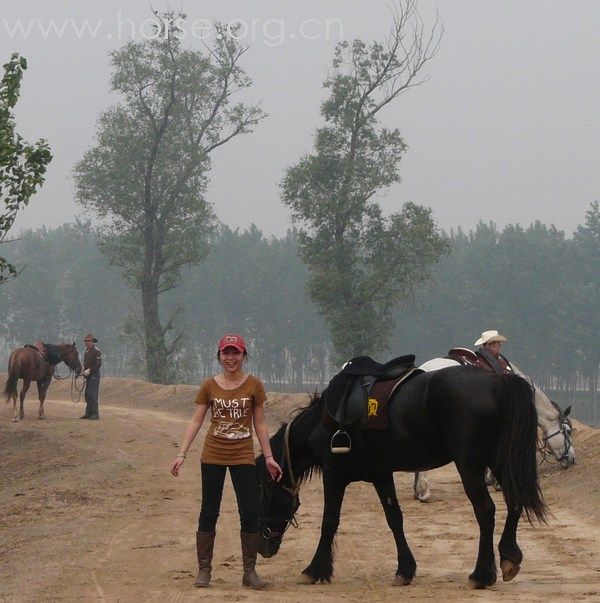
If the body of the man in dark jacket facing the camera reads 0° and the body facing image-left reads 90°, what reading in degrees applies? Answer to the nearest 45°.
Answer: approximately 45°

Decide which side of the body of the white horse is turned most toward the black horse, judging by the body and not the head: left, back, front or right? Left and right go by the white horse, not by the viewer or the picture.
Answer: right

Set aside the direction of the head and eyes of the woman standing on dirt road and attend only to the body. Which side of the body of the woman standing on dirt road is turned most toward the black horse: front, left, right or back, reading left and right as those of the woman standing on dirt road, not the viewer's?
left

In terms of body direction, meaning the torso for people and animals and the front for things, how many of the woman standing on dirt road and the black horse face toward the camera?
1

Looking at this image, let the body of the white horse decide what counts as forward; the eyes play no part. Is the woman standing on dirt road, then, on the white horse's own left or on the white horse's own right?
on the white horse's own right

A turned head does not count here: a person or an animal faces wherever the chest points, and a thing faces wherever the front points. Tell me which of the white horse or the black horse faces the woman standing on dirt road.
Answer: the black horse

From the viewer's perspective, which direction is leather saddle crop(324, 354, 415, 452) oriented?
to the viewer's left

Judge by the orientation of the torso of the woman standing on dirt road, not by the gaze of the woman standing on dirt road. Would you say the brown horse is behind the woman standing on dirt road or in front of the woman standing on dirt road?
behind

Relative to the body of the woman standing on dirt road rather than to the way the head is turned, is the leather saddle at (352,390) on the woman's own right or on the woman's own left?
on the woman's own left

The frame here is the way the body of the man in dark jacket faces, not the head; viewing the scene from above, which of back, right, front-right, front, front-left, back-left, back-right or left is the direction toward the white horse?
left

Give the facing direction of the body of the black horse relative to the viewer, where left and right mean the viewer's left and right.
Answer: facing to the left of the viewer

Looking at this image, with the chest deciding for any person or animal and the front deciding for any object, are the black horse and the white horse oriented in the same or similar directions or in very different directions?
very different directions

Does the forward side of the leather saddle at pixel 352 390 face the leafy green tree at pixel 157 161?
no

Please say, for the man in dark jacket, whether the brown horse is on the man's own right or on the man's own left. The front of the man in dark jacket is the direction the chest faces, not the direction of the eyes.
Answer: on the man's own right

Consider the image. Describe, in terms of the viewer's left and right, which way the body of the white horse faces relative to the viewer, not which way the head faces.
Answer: facing to the right of the viewer

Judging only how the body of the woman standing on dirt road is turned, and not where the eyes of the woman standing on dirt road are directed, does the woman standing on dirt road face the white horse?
no

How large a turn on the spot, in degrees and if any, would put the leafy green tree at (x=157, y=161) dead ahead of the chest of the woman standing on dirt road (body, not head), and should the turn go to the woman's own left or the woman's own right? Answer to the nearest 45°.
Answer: approximately 180°

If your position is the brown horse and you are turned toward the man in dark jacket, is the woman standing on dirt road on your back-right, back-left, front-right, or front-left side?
front-right

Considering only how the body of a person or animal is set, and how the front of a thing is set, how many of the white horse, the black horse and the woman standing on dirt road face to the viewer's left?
1

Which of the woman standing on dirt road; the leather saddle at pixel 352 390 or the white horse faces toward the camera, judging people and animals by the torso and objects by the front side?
the woman standing on dirt road

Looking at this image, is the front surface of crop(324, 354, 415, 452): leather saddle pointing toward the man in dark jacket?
no

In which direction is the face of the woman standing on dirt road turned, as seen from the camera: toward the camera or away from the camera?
toward the camera
